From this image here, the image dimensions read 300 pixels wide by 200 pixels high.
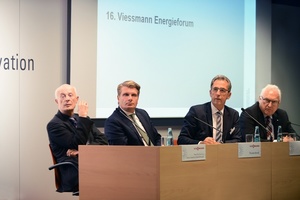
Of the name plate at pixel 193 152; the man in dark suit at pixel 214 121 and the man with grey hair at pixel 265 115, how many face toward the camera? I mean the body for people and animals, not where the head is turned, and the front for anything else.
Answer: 3

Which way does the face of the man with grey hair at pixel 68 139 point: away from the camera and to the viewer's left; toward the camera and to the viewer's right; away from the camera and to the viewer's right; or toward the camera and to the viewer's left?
toward the camera and to the viewer's right

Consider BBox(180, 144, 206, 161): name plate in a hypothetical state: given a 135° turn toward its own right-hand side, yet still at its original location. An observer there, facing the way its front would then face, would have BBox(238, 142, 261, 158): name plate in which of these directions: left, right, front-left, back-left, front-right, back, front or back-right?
right

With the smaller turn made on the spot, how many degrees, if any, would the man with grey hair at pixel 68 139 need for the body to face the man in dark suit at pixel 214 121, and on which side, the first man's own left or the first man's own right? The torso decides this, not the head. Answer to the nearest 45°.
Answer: approximately 45° to the first man's own left

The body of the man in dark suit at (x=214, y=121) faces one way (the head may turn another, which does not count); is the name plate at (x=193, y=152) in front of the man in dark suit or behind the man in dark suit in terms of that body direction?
in front

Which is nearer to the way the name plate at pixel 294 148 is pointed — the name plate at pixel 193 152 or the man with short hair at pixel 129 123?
the name plate

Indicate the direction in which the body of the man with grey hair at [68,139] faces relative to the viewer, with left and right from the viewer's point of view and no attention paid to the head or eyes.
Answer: facing the viewer and to the right of the viewer

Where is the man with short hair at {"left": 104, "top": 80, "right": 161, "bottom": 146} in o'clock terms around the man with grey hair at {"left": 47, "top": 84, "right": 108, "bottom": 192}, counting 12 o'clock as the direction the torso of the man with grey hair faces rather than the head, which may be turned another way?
The man with short hair is roughly at 11 o'clock from the man with grey hair.

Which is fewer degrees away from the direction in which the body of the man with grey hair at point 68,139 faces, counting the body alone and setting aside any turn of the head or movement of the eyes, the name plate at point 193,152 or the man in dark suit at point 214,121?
the name plate

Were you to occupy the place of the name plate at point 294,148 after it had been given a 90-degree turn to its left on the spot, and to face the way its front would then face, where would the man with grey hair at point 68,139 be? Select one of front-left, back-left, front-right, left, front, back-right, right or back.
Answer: back
